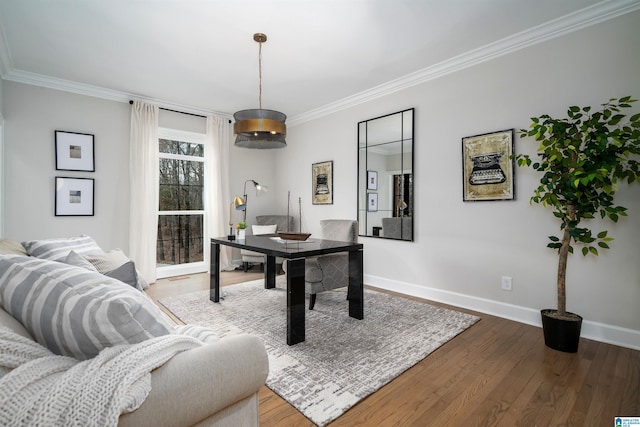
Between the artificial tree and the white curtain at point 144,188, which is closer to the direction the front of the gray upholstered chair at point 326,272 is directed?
the white curtain

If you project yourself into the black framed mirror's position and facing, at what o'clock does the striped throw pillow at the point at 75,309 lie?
The striped throw pillow is roughly at 11 o'clock from the black framed mirror.

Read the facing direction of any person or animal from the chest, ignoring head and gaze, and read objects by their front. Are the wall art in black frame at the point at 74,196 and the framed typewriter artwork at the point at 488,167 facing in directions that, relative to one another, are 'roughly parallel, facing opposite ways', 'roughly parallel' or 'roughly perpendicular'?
roughly perpendicular

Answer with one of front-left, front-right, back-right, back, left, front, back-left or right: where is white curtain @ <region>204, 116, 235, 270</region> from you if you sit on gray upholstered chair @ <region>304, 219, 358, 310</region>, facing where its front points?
right

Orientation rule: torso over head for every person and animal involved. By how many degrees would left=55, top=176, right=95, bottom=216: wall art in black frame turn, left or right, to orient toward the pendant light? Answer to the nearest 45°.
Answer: approximately 45° to its left

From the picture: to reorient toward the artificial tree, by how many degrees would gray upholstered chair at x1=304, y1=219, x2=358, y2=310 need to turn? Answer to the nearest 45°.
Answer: approximately 135° to its left

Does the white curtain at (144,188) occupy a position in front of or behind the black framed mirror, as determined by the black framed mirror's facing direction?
in front

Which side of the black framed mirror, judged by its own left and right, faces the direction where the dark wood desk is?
front

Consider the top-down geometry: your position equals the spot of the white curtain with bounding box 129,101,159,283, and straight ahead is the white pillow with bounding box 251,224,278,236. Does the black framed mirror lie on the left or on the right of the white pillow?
right

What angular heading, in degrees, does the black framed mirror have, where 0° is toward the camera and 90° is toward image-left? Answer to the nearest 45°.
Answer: approximately 45°

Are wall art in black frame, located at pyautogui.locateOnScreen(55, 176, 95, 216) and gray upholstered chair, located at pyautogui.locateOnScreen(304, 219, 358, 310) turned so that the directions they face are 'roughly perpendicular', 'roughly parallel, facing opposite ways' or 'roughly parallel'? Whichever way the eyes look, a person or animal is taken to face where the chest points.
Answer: roughly perpendicular

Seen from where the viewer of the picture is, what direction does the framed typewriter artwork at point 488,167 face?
facing the viewer and to the left of the viewer

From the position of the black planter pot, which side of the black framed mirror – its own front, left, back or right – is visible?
left

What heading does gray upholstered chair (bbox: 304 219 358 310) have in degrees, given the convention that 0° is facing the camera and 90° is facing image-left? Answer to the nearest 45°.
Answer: approximately 45°
